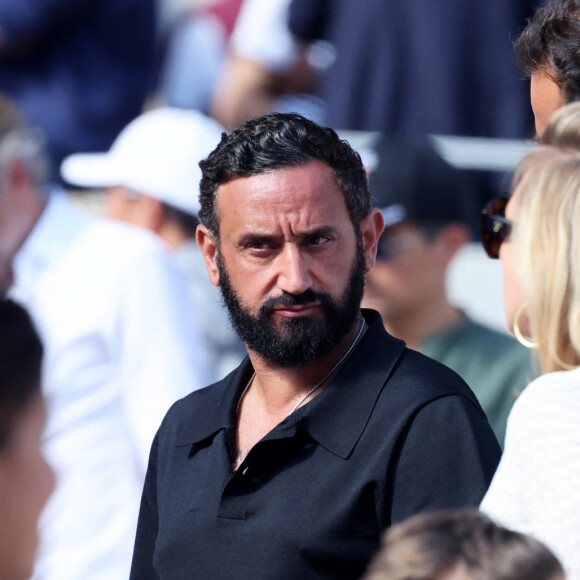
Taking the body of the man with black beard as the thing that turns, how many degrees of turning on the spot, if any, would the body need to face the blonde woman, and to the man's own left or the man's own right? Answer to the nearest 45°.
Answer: approximately 90° to the man's own left

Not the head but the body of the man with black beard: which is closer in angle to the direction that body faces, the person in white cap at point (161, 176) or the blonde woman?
the blonde woman

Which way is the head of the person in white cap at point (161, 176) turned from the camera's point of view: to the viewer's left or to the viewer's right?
to the viewer's left

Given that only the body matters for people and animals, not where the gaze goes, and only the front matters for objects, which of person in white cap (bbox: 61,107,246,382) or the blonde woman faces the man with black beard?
the blonde woman

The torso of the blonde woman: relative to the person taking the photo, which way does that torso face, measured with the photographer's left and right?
facing away from the viewer and to the left of the viewer

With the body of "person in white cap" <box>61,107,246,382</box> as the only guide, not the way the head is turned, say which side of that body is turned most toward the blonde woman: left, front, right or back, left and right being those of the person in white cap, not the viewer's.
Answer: left

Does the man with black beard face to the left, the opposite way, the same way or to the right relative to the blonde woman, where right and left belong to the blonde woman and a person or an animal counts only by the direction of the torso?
to the left

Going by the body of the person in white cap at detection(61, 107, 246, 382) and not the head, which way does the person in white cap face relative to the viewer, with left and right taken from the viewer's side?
facing to the left of the viewer

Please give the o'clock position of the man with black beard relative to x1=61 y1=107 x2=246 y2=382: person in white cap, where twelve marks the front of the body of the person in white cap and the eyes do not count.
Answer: The man with black beard is roughly at 9 o'clock from the person in white cap.

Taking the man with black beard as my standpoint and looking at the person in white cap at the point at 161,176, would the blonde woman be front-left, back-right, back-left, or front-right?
back-right

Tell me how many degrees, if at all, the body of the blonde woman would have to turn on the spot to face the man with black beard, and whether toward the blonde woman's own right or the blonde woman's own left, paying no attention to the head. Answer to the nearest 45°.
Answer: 0° — they already face them

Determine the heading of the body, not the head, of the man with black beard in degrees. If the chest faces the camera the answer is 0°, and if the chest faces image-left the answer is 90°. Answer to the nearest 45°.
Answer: approximately 45°
